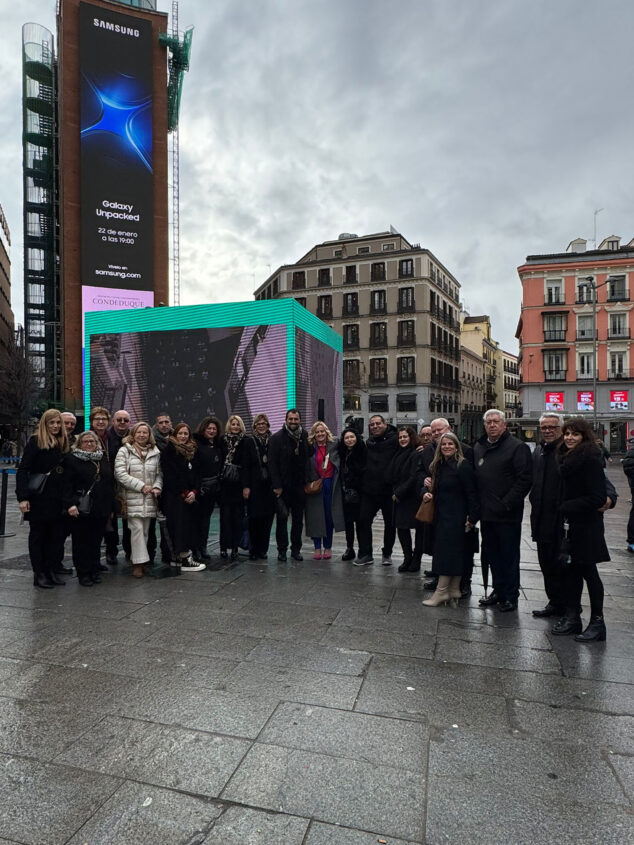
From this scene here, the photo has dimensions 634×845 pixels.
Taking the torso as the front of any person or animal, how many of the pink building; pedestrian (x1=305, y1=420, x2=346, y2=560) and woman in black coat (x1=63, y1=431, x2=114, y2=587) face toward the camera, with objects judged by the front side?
3

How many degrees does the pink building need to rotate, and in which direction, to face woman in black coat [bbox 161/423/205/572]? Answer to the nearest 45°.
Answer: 0° — it already faces them

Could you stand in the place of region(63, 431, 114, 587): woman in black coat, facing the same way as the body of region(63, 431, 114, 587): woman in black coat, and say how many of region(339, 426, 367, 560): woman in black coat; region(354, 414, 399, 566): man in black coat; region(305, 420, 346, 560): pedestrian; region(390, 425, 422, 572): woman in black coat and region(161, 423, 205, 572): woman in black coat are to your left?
5

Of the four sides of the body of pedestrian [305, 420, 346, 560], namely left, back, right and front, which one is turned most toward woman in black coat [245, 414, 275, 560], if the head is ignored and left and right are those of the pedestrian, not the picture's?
right

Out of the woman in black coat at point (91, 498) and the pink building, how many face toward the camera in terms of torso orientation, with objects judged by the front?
2

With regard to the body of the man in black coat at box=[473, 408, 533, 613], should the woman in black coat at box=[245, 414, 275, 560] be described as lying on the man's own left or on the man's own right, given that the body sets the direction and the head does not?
on the man's own right

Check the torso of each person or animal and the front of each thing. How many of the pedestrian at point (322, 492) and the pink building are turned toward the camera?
2

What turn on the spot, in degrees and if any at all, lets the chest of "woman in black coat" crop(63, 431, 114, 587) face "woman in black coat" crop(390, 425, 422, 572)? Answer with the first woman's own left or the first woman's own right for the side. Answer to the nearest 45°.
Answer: approximately 90° to the first woman's own left

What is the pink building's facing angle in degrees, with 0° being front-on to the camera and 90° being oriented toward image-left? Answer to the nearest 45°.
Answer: approximately 0°

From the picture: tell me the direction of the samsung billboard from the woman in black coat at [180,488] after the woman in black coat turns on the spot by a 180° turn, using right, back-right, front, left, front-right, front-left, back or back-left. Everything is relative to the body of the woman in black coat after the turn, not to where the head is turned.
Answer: front-right

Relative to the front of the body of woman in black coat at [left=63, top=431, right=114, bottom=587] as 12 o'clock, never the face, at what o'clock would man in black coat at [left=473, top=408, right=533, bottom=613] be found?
The man in black coat is roughly at 10 o'clock from the woman in black coat.

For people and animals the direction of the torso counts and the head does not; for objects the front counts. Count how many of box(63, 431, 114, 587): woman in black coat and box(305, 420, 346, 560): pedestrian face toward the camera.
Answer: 2

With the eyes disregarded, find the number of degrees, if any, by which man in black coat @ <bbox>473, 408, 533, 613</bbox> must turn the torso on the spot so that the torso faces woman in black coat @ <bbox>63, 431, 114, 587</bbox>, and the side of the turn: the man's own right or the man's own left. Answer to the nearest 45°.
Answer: approximately 45° to the man's own right
